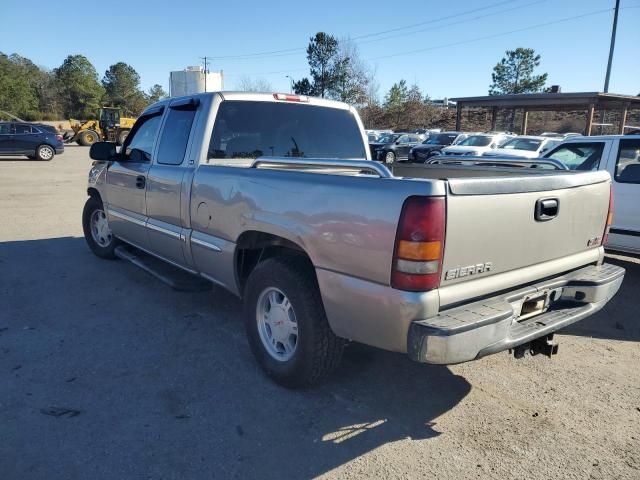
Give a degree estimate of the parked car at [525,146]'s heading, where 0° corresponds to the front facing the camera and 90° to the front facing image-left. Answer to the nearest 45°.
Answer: approximately 45°

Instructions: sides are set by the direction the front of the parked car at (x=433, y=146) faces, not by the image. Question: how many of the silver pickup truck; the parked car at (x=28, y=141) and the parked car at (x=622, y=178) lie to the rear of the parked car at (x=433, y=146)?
0

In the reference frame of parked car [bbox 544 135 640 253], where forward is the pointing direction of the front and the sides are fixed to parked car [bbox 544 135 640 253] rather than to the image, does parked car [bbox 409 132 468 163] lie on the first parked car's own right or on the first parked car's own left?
on the first parked car's own right

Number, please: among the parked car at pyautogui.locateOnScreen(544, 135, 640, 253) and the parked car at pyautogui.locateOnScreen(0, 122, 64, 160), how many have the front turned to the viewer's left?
2

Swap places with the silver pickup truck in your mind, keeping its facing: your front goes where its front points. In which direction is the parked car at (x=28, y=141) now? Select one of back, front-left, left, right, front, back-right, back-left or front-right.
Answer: front

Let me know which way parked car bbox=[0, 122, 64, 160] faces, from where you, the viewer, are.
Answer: facing to the left of the viewer

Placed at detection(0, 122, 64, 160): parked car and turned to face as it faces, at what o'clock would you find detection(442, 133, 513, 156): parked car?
detection(442, 133, 513, 156): parked car is roughly at 7 o'clock from detection(0, 122, 64, 160): parked car.

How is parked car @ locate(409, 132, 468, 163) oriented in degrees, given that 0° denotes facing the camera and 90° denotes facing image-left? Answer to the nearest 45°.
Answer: approximately 45°

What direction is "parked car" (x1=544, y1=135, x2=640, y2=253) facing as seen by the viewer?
to the viewer's left

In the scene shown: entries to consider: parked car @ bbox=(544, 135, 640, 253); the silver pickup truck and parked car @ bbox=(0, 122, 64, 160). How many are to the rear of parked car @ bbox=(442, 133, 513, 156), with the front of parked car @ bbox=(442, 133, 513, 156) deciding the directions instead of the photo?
0

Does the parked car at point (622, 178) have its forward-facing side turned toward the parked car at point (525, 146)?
no
